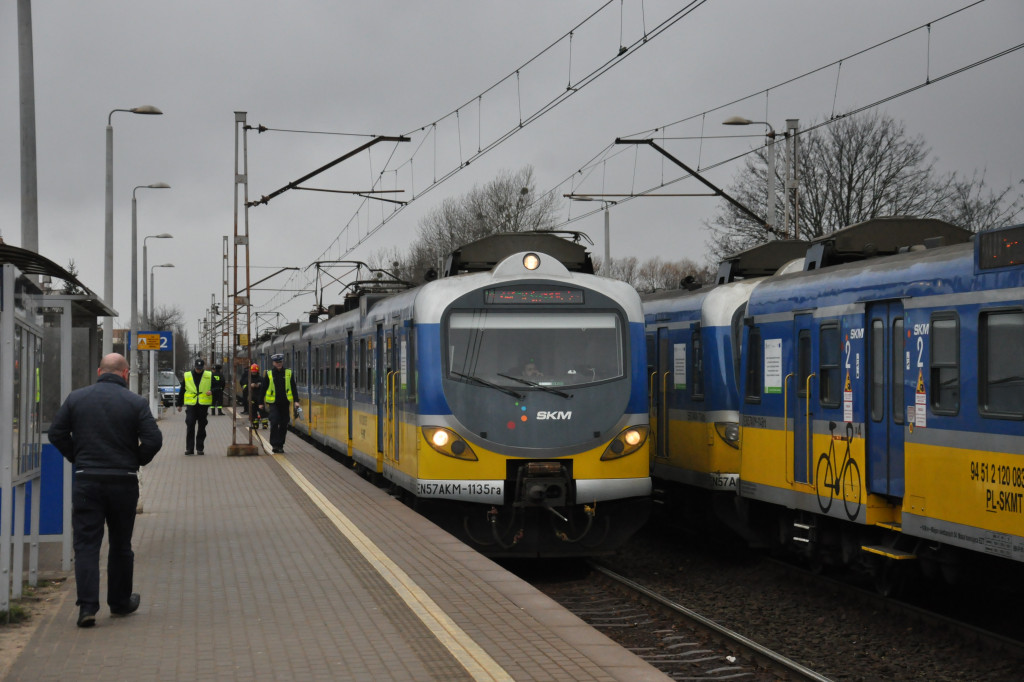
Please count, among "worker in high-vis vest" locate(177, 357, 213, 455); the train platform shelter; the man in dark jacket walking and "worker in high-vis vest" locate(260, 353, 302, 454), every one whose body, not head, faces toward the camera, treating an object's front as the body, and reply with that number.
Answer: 2

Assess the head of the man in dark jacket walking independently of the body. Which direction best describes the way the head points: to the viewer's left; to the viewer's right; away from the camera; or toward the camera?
away from the camera

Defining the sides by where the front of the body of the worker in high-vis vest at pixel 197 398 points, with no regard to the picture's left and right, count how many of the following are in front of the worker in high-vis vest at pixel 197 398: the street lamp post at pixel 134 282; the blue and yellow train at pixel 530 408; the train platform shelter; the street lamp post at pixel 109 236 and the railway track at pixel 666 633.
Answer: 3

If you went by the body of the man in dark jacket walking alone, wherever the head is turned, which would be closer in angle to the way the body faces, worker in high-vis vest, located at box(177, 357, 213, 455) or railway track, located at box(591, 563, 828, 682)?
the worker in high-vis vest

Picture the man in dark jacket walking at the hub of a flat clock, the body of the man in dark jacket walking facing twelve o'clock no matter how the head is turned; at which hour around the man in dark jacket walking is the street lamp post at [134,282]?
The street lamp post is roughly at 12 o'clock from the man in dark jacket walking.

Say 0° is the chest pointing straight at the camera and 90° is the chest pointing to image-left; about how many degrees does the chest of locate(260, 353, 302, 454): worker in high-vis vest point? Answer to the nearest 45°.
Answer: approximately 0°

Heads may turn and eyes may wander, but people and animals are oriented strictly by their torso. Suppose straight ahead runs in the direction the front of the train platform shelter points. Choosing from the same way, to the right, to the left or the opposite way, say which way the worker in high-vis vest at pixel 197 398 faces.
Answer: to the right

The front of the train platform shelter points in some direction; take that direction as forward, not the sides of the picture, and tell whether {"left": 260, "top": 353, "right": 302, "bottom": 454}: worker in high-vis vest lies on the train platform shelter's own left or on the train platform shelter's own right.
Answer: on the train platform shelter's own left

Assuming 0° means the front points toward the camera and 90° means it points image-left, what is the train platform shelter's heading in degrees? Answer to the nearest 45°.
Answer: approximately 270°

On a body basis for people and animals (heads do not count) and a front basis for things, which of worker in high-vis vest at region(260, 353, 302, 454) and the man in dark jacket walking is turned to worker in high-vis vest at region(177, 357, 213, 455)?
the man in dark jacket walking

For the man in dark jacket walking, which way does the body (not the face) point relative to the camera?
away from the camera
